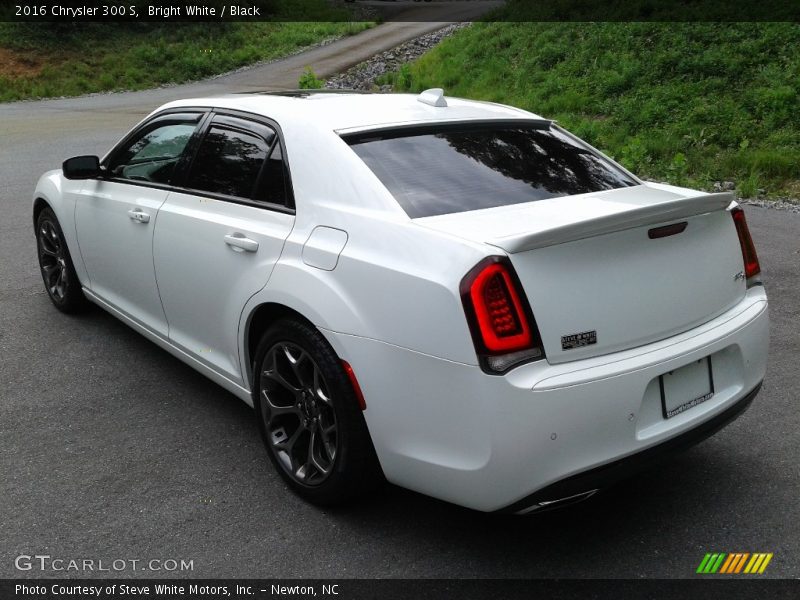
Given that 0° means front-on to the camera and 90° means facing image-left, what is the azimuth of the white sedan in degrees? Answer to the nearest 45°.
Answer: approximately 135°
